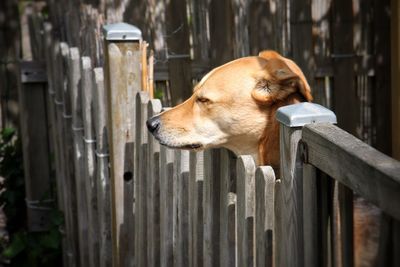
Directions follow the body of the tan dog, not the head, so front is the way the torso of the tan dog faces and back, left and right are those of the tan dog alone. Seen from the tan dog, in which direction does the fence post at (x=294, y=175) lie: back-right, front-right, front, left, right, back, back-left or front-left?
left

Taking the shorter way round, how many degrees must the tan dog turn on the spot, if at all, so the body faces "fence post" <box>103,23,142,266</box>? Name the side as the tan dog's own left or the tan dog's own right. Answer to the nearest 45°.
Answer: approximately 45° to the tan dog's own right

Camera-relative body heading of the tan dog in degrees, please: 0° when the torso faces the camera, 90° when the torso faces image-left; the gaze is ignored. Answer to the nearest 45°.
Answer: approximately 90°
